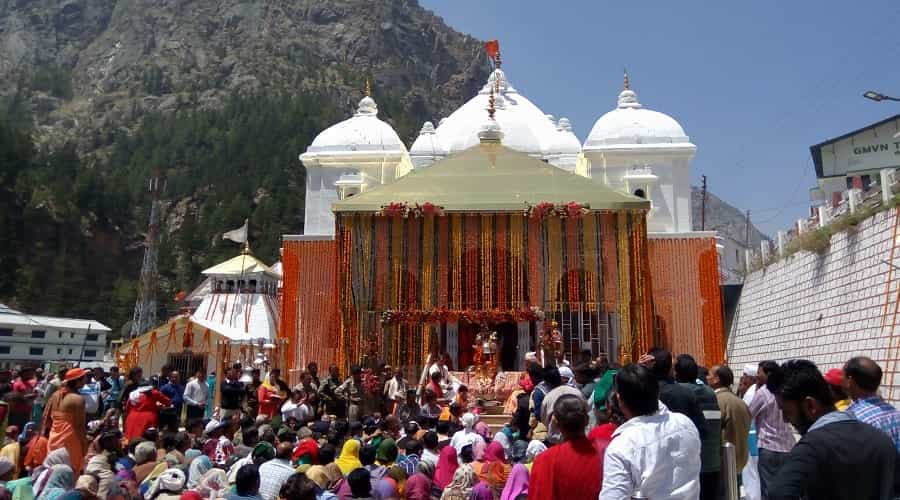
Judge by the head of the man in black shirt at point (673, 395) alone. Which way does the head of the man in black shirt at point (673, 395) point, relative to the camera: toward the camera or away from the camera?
away from the camera

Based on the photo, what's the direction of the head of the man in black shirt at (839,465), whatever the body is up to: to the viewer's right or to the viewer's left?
to the viewer's left

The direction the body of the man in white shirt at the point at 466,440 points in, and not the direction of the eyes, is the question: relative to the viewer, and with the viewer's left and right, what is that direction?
facing away from the viewer

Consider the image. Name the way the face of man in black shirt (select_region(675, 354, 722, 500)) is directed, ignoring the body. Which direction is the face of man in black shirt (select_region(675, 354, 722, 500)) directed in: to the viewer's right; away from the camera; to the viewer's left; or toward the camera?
away from the camera

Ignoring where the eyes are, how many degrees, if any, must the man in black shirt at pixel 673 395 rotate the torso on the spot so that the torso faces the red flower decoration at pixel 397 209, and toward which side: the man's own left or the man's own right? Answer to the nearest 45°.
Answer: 0° — they already face it

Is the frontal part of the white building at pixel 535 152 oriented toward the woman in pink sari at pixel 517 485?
yes

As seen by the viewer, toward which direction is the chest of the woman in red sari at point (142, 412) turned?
to the viewer's right

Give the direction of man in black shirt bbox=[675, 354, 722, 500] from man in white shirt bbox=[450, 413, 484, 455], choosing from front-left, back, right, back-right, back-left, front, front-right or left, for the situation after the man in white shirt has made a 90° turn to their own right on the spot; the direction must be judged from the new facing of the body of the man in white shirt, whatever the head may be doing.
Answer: front-right

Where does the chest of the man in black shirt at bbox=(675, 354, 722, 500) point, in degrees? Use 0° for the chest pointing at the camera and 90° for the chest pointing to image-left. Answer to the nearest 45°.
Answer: approximately 135°

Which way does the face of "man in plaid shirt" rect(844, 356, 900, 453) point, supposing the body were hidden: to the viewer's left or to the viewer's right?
to the viewer's left

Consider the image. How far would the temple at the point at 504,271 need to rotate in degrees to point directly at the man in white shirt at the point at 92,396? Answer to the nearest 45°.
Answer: approximately 45° to its right

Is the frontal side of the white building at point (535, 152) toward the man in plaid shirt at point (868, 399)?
yes

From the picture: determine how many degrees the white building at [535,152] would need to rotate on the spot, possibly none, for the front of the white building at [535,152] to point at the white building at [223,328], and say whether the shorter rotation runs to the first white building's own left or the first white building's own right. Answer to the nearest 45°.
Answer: approximately 90° to the first white building's own right
